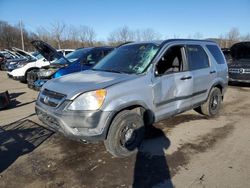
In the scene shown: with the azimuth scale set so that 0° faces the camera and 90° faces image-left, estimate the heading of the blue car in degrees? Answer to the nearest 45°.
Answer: approximately 45°

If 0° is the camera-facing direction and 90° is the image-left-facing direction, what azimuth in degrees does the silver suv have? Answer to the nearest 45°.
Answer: approximately 45°

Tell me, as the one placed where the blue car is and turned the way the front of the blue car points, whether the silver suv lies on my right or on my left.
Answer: on my left

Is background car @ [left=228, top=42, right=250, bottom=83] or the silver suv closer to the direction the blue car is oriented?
the silver suv

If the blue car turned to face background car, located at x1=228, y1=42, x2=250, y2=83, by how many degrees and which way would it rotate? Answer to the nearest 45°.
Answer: approximately 135° to its left

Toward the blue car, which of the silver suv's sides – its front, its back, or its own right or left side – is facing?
right

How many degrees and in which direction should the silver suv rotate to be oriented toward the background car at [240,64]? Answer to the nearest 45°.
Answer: approximately 180°
